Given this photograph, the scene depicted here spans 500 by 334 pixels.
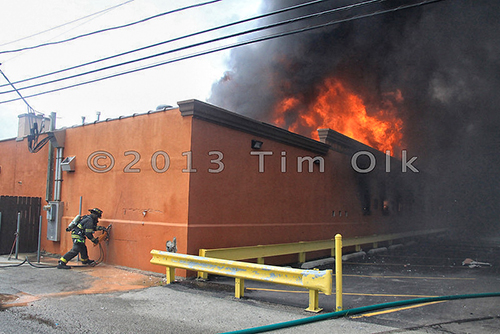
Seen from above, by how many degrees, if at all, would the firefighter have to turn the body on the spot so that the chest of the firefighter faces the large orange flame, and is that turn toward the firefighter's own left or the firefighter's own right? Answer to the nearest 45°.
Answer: approximately 45° to the firefighter's own left

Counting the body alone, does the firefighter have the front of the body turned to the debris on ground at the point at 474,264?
yes

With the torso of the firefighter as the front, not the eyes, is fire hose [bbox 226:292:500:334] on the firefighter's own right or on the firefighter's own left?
on the firefighter's own right

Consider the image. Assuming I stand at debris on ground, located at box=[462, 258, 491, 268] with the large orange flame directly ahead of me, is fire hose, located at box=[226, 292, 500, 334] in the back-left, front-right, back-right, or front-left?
back-left

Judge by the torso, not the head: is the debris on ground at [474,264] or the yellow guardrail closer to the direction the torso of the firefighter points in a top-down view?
the debris on ground

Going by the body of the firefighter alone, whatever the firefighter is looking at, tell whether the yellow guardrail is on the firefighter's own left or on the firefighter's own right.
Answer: on the firefighter's own right

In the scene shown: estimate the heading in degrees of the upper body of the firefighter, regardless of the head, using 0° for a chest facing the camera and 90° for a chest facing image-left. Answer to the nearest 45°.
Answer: approximately 270°
